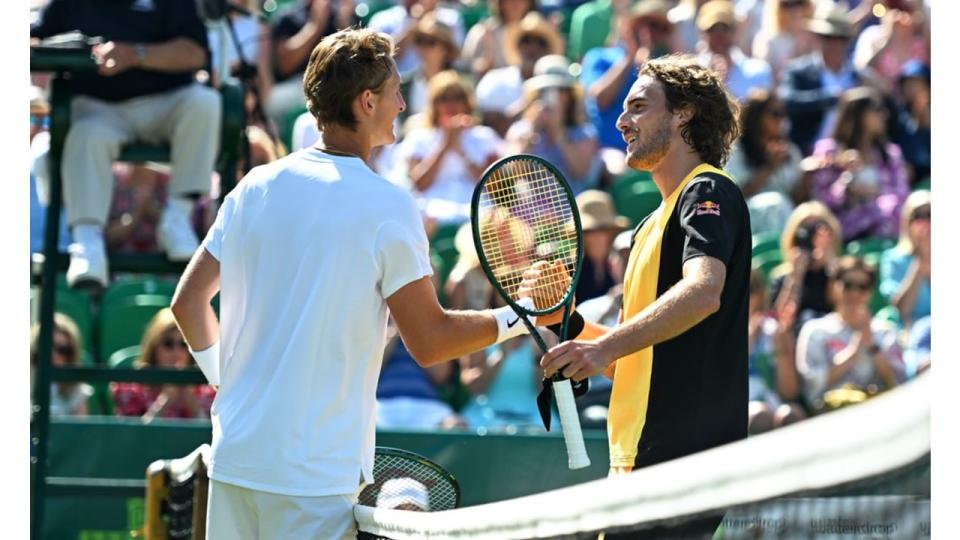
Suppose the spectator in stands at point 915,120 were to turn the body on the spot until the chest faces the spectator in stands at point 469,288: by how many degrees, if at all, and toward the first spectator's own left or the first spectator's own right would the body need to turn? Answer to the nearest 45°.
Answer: approximately 45° to the first spectator's own right

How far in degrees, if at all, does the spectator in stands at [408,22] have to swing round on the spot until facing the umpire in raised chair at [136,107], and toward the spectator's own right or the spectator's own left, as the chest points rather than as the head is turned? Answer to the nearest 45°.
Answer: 0° — they already face them

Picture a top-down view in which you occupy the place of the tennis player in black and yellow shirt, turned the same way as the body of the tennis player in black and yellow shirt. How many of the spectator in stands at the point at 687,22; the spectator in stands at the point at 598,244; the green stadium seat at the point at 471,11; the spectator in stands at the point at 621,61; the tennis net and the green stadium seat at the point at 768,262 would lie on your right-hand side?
5

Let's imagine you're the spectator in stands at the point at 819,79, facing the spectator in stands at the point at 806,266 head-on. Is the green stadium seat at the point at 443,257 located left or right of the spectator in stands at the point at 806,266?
right

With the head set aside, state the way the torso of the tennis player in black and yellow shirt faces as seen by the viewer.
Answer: to the viewer's left

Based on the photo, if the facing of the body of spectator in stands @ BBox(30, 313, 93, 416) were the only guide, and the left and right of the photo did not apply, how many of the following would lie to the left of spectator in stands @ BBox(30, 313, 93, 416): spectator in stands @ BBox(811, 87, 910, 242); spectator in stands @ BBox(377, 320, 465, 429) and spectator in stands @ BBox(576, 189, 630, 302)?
3

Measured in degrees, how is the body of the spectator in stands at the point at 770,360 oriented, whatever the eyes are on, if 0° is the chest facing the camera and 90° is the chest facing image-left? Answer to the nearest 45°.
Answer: approximately 0°

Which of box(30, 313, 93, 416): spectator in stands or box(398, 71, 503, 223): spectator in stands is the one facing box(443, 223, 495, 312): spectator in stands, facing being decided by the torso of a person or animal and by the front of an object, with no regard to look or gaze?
box(398, 71, 503, 223): spectator in stands

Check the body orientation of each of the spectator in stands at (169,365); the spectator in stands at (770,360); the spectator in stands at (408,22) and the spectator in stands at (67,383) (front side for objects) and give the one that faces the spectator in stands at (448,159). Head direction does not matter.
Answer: the spectator in stands at (408,22)

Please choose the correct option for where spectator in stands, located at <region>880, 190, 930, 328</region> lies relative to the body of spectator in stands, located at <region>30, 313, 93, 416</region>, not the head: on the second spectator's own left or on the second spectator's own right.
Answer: on the second spectator's own left

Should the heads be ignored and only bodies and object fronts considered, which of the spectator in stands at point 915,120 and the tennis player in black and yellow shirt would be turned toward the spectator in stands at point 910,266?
the spectator in stands at point 915,120

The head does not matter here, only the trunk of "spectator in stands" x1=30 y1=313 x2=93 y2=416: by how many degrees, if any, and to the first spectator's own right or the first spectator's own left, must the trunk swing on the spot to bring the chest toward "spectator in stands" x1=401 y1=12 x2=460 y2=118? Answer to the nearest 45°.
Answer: approximately 135° to the first spectator's own left

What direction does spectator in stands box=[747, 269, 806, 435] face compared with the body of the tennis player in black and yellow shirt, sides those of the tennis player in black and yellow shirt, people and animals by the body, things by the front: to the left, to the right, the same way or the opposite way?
to the left

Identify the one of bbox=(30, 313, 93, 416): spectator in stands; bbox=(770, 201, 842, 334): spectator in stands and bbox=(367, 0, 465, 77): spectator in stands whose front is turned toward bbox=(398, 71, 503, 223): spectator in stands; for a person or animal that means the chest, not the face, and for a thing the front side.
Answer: bbox=(367, 0, 465, 77): spectator in stands
